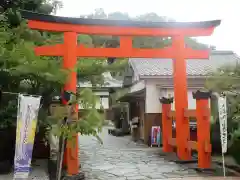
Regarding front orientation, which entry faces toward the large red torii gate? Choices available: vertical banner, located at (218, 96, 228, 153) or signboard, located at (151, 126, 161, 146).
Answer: the signboard

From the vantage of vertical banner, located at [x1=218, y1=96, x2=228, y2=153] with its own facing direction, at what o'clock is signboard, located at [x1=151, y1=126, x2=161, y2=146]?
The signboard is roughly at 5 o'clock from the vertical banner.

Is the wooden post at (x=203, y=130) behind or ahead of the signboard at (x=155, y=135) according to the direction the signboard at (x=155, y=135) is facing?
ahead

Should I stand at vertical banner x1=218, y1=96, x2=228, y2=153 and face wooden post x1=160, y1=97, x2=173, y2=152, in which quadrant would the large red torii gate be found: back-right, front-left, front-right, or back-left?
front-left

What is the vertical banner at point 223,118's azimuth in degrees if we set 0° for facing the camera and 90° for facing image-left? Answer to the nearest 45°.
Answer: approximately 0°

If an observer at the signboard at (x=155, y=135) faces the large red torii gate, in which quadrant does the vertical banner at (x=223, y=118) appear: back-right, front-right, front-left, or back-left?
front-left

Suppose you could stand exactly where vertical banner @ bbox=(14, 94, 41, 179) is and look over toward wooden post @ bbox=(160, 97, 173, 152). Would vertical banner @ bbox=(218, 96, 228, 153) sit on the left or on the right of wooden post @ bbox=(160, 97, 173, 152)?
right

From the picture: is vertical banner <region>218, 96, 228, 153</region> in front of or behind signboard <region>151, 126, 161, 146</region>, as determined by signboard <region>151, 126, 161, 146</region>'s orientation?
in front

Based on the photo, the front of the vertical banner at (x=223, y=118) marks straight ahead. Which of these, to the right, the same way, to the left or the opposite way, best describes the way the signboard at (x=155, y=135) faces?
the same way

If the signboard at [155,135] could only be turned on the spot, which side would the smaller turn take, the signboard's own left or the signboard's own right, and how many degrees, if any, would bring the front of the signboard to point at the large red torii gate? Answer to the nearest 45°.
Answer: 0° — it already faces it

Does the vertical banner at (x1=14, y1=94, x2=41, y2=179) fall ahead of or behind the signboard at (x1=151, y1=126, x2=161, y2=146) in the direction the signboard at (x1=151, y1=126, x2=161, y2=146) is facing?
ahead

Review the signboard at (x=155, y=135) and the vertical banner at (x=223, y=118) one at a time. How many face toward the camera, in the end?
2

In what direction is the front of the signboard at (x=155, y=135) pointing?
toward the camera
